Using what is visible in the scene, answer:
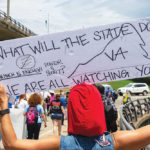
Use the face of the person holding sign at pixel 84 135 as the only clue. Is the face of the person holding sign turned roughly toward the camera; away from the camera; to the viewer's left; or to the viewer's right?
away from the camera

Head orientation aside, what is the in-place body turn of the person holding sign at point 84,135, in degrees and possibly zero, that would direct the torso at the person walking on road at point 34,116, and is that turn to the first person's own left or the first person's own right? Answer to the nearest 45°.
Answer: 0° — they already face them

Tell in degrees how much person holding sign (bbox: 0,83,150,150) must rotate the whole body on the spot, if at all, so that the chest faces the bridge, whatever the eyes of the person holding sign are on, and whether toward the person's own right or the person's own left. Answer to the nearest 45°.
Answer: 0° — they already face it

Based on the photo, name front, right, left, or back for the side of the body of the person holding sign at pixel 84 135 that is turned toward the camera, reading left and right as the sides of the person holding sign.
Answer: back
